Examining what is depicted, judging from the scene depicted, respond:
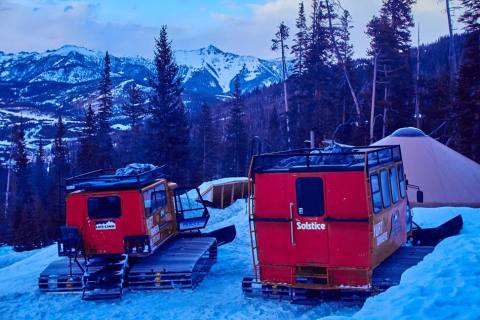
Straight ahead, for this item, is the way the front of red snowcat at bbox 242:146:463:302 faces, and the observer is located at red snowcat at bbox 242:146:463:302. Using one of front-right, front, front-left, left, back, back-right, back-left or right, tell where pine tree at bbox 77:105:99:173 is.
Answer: left

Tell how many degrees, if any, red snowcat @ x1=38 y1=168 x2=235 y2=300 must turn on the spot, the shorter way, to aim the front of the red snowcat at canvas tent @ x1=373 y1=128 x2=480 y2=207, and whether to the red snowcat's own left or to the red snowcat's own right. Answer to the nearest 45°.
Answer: approximately 45° to the red snowcat's own right

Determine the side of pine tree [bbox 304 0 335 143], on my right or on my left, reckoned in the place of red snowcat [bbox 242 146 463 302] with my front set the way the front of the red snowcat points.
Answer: on my left

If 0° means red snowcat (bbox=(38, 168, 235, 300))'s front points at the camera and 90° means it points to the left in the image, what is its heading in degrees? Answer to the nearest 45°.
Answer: approximately 225°

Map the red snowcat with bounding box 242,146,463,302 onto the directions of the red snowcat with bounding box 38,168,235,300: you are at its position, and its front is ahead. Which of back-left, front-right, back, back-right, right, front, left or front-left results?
right

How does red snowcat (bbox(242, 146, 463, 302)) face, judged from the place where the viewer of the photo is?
facing away from the viewer and to the right of the viewer

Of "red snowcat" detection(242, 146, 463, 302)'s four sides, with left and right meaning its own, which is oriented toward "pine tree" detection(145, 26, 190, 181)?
left

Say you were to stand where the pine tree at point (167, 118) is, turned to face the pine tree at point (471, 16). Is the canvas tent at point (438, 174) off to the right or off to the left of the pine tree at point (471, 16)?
right

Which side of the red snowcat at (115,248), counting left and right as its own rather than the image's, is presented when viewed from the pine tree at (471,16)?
front

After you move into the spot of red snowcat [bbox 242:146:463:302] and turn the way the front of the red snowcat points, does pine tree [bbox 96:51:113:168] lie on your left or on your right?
on your left

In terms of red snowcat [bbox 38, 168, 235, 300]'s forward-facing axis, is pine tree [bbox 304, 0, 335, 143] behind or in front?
in front

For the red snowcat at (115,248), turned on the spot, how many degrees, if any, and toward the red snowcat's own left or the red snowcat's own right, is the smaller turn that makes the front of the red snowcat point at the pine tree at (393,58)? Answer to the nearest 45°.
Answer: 0° — it already faces it

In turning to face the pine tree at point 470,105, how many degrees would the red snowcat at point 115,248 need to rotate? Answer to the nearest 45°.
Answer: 0° — it already faces it
